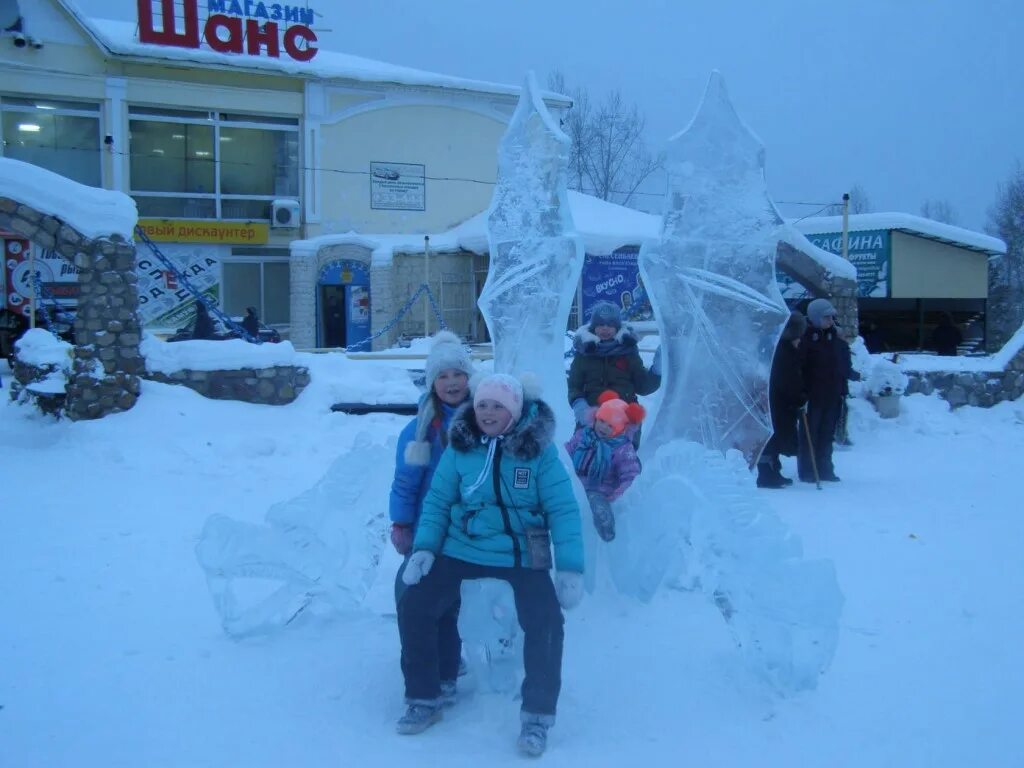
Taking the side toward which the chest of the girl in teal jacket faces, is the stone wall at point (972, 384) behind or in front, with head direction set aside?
behind

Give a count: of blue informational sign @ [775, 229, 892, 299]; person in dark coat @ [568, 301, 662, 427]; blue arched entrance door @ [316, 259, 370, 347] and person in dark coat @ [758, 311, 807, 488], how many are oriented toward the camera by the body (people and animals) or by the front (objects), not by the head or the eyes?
3

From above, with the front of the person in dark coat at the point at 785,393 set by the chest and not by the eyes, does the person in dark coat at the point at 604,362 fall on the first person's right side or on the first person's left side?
on the first person's right side

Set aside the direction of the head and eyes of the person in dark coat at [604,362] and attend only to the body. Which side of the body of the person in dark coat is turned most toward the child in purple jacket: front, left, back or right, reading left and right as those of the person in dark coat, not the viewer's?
front

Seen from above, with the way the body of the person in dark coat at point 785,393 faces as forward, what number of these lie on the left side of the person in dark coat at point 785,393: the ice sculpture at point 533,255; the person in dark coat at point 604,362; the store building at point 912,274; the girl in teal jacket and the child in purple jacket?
1

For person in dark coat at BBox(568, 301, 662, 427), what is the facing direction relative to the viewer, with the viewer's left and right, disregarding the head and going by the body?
facing the viewer

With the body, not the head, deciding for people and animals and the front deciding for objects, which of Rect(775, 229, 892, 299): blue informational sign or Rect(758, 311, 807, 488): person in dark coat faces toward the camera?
the blue informational sign

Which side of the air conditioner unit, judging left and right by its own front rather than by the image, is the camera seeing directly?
front

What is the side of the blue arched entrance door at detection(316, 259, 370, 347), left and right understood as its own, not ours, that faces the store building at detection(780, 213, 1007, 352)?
left

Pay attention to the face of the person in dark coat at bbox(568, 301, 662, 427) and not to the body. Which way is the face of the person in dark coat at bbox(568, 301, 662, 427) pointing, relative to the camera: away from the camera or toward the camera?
toward the camera

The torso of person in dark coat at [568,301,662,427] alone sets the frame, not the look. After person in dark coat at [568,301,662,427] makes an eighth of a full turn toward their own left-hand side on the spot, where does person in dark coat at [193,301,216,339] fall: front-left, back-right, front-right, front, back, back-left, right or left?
back

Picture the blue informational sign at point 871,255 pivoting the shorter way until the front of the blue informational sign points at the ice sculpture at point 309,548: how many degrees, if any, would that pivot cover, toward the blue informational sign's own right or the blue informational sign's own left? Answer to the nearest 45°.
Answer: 0° — it already faces it

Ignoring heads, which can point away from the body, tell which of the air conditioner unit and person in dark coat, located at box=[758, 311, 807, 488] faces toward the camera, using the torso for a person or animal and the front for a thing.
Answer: the air conditioner unit

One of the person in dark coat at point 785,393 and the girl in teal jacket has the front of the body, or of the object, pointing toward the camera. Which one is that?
the girl in teal jacket
